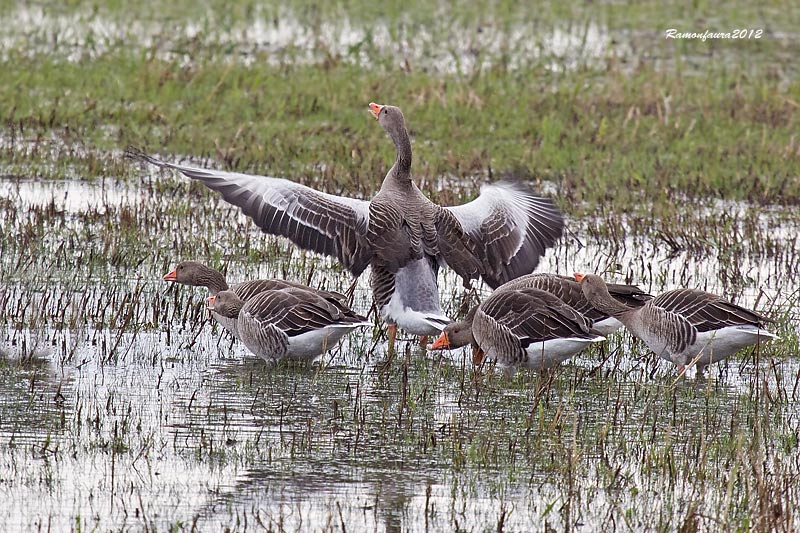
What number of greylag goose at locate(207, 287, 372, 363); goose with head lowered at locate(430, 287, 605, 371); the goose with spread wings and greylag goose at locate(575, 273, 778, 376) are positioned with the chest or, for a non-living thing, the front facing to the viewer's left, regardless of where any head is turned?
3

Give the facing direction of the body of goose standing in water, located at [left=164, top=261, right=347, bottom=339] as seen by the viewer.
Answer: to the viewer's left

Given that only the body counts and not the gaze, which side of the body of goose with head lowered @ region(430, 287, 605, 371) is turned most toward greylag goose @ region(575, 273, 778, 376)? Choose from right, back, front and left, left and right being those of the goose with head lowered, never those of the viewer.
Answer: back

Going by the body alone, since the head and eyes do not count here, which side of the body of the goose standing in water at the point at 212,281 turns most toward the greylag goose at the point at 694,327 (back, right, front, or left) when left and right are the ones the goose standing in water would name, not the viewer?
back

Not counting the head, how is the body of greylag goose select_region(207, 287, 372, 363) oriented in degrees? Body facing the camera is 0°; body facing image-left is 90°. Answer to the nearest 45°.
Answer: approximately 90°

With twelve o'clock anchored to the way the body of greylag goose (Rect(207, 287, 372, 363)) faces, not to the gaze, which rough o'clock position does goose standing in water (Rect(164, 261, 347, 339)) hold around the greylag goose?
The goose standing in water is roughly at 2 o'clock from the greylag goose.

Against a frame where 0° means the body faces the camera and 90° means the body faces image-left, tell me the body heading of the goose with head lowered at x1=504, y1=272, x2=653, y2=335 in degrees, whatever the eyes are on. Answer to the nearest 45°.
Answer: approximately 90°

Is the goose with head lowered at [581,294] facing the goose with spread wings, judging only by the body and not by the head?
yes

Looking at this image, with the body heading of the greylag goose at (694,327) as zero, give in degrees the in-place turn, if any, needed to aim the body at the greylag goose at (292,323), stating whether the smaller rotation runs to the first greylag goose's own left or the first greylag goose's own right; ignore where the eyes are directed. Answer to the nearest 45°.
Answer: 0° — it already faces it

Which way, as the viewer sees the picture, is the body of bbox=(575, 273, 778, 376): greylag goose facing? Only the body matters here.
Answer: to the viewer's left

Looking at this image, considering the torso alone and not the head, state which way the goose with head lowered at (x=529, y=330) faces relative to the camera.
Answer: to the viewer's left

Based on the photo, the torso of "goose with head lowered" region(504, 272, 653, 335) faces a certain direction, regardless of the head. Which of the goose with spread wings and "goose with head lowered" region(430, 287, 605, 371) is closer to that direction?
the goose with spread wings

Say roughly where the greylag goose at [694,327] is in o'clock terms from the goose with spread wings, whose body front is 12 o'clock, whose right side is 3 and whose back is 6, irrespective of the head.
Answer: The greylag goose is roughly at 4 o'clock from the goose with spread wings.
